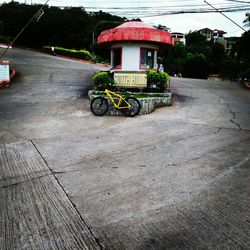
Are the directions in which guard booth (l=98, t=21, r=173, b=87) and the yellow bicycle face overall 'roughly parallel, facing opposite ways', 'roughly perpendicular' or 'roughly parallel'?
roughly perpendicular

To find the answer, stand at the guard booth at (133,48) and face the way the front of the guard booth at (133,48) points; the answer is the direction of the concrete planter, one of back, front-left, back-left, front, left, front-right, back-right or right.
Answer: front

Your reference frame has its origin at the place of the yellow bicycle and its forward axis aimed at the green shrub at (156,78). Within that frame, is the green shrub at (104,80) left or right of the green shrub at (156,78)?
left

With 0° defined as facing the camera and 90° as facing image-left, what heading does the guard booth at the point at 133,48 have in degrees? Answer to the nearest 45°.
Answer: approximately 0°
